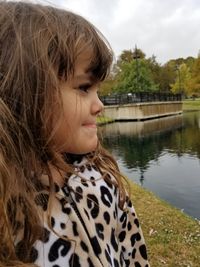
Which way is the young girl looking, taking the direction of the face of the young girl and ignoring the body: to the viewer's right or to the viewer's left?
to the viewer's right

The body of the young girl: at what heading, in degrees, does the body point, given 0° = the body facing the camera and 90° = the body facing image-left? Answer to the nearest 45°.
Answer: approximately 315°
